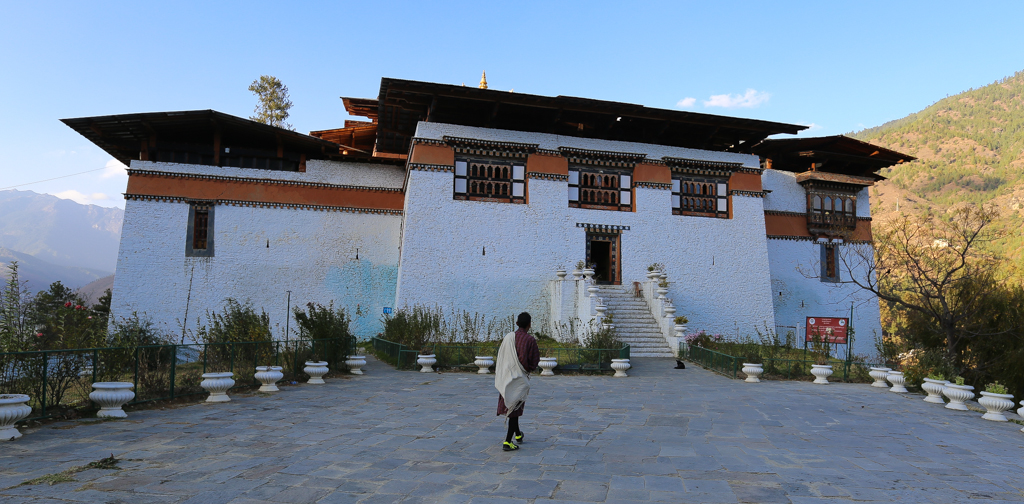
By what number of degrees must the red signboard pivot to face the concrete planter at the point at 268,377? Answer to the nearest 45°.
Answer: approximately 45° to its right

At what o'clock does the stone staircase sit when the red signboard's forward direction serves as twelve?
The stone staircase is roughly at 2 o'clock from the red signboard.

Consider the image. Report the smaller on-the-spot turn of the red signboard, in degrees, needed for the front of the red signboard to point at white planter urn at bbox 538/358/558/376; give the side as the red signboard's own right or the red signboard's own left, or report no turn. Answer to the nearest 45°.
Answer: approximately 45° to the red signboard's own right

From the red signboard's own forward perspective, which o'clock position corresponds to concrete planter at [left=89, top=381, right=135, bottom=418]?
The concrete planter is roughly at 1 o'clock from the red signboard.

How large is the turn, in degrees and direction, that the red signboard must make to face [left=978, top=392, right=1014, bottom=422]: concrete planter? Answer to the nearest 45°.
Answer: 0° — it already faces it

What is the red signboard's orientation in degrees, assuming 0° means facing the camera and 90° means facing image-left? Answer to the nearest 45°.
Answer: approximately 0°

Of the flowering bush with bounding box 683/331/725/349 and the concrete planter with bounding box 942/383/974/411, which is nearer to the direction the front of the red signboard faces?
the concrete planter
